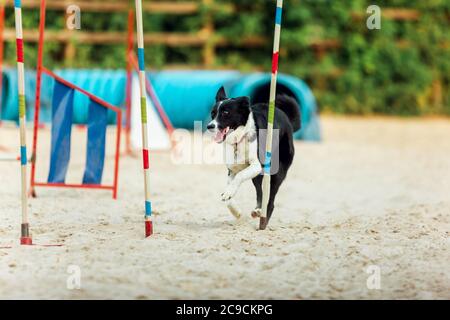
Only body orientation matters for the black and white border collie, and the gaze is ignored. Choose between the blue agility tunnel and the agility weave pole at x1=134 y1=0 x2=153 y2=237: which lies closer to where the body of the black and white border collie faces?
the agility weave pole

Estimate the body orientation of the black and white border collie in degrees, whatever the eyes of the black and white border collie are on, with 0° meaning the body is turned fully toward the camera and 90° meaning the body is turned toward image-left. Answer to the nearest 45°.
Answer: approximately 45°

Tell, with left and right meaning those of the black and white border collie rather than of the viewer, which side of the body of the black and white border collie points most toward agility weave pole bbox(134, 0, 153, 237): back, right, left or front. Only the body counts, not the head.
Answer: front

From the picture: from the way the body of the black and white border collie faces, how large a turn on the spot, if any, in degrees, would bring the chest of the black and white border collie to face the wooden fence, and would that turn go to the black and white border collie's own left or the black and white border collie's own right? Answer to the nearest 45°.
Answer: approximately 135° to the black and white border collie's own right

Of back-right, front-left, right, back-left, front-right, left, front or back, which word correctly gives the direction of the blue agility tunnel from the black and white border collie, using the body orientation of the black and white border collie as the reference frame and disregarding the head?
back-right

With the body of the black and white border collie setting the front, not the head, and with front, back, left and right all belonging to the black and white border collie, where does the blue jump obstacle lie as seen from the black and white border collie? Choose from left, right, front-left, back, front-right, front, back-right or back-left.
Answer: right

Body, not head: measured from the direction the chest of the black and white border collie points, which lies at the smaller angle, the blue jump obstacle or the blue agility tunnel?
the blue jump obstacle

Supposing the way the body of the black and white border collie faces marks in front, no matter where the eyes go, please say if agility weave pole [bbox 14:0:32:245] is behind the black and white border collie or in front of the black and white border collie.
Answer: in front
